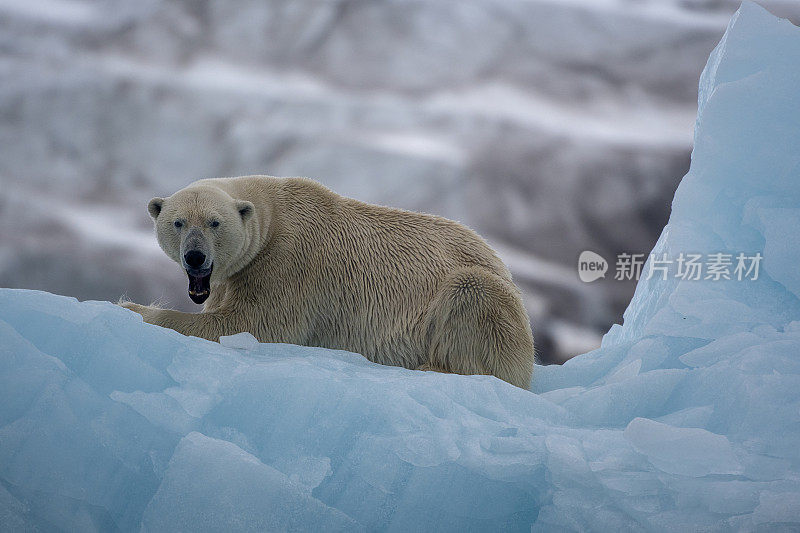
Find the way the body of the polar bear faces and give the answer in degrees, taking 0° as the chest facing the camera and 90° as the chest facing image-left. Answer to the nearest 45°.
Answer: approximately 90°
